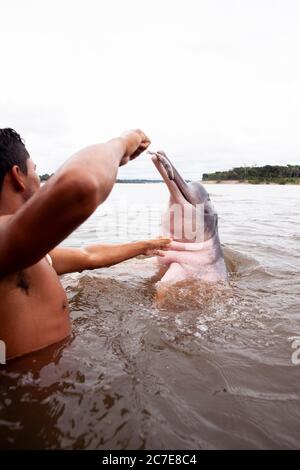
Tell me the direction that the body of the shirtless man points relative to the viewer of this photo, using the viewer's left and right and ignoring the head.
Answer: facing to the right of the viewer

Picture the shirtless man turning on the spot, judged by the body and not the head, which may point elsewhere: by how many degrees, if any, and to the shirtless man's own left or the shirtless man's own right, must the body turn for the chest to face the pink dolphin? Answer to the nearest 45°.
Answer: approximately 45° to the shirtless man's own left
